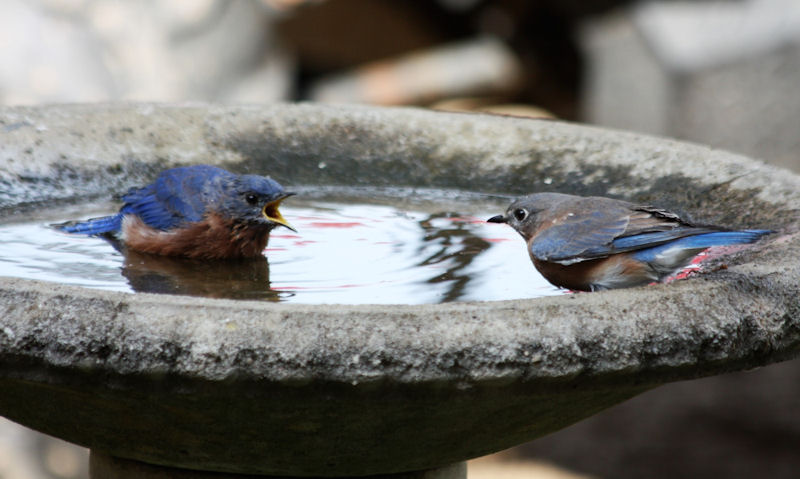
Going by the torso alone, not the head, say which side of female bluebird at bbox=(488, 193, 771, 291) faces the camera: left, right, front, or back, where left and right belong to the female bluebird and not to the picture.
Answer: left

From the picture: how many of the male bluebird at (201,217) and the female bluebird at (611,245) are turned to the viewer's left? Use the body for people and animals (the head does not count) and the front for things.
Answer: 1

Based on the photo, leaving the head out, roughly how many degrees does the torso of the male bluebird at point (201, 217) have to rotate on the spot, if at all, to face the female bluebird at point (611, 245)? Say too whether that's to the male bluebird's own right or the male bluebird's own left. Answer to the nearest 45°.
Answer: approximately 45° to the male bluebird's own right

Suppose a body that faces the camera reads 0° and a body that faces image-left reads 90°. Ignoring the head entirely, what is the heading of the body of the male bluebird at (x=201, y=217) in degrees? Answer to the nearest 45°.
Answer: approximately 270°

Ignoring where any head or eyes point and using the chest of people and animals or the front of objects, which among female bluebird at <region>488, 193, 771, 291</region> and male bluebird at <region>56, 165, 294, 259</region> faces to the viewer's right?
male bluebird at <region>56, 165, 294, 259</region>

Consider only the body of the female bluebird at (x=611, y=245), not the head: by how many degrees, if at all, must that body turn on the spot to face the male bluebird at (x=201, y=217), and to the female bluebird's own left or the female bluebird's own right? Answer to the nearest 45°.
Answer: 0° — it already faces it
